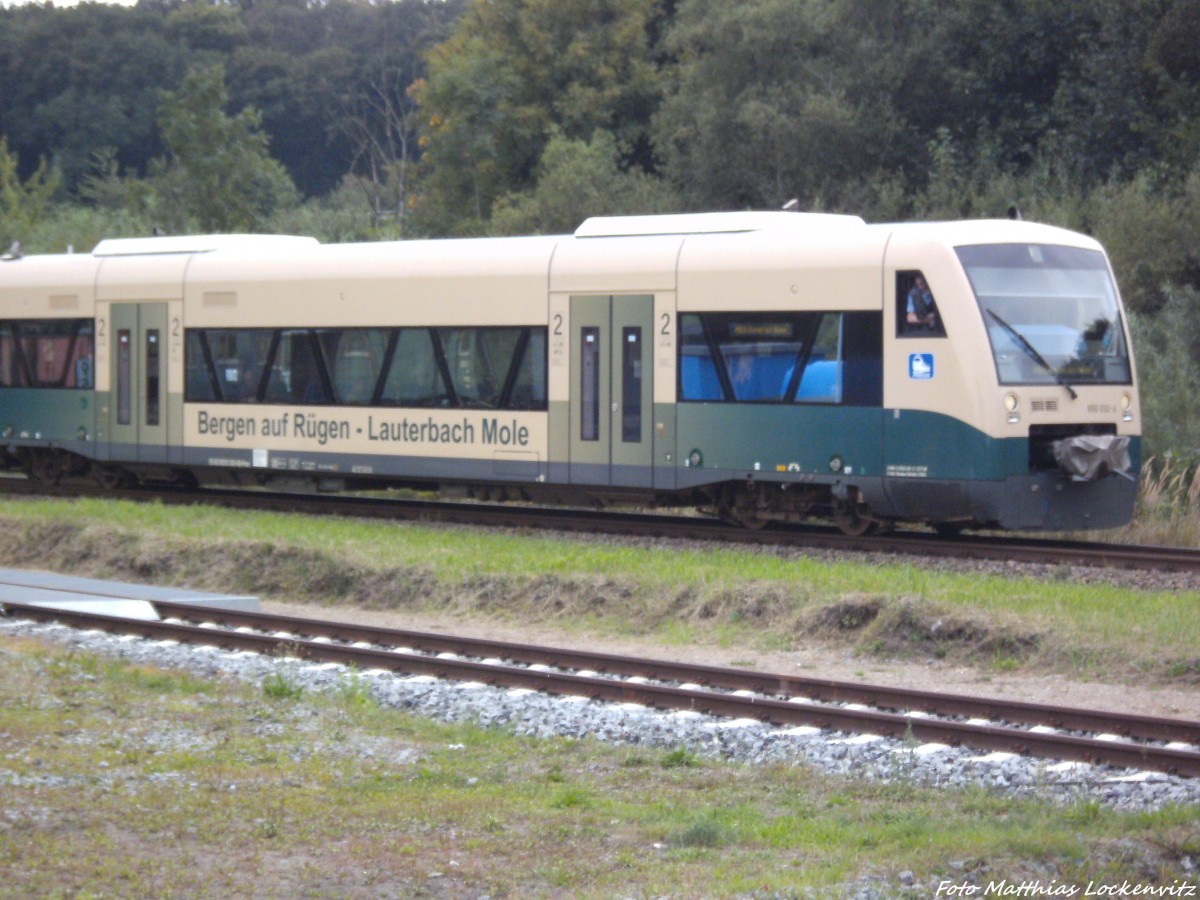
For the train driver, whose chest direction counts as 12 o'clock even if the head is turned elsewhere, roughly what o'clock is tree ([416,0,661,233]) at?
The tree is roughly at 7 o'clock from the train driver.

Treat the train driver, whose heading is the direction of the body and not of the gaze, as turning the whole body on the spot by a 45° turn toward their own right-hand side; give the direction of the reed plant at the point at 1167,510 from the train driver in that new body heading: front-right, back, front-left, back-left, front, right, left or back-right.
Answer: back-left

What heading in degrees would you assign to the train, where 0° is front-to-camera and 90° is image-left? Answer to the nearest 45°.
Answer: approximately 315°

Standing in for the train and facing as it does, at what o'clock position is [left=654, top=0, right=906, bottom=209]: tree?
The tree is roughly at 8 o'clock from the train.

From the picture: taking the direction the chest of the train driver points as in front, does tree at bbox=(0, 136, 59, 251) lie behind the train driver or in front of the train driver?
behind

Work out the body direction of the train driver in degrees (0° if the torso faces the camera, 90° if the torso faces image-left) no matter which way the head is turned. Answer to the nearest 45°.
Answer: approximately 315°

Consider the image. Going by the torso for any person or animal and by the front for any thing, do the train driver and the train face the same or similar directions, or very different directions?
same or similar directions
